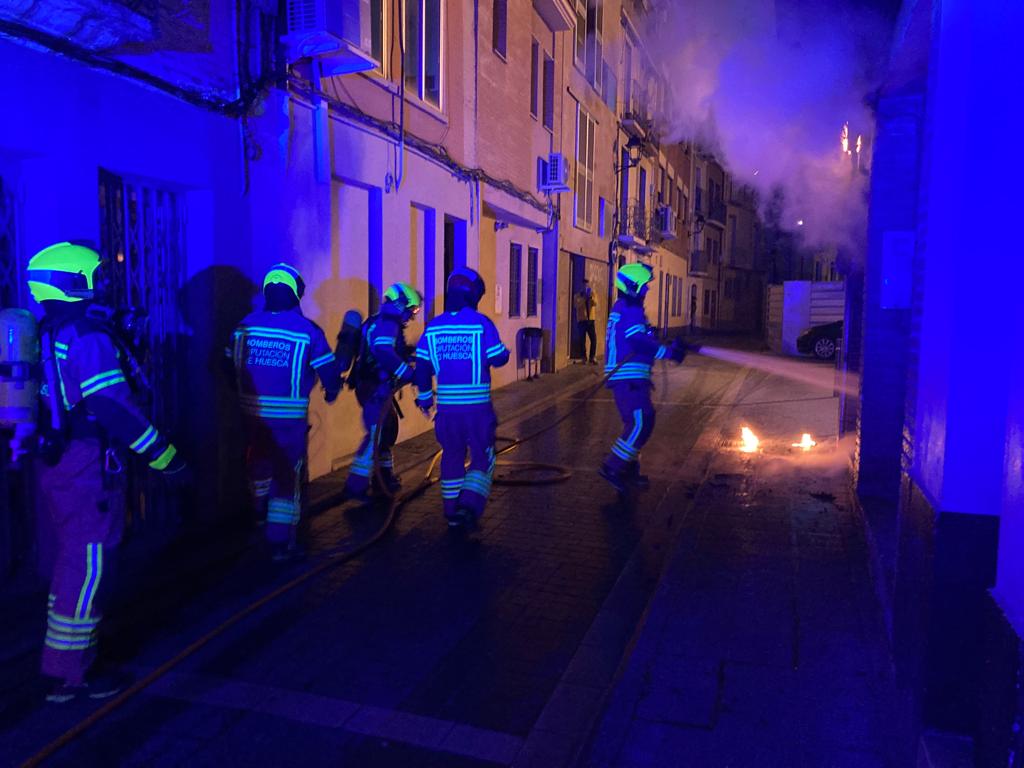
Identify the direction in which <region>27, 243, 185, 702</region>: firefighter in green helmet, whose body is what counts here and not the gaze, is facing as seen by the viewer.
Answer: to the viewer's right

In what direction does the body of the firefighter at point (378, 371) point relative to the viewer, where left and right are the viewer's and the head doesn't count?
facing to the right of the viewer

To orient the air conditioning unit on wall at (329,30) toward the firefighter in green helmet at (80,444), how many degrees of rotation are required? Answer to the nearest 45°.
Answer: approximately 45° to its right

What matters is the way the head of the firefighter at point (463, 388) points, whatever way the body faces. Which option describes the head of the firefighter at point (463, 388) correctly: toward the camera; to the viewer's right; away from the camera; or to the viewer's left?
away from the camera

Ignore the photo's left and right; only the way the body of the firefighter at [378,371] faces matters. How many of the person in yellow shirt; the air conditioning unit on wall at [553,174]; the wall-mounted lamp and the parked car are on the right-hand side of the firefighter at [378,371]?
0

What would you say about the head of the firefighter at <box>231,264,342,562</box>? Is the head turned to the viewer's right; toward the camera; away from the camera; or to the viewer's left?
away from the camera

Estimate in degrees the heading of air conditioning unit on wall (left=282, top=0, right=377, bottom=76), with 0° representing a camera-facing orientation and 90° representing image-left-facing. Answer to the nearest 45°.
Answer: approximately 315°

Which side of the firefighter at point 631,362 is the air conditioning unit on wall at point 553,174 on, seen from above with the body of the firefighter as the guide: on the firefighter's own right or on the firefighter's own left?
on the firefighter's own left

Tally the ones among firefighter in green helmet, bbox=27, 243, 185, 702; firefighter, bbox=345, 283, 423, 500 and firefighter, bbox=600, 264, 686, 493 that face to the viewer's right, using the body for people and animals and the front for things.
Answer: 3

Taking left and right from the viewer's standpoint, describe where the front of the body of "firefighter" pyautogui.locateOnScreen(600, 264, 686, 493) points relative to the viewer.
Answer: facing to the right of the viewer

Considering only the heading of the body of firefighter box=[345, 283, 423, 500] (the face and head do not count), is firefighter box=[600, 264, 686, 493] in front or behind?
in front

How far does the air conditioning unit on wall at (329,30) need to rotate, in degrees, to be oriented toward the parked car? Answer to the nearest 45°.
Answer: approximately 90° to its left

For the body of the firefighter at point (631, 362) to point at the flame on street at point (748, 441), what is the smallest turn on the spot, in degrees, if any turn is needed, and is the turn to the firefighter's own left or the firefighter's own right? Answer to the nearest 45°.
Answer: approximately 45° to the firefighter's own left

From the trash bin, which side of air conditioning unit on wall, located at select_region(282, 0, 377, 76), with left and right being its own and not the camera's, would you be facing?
left
